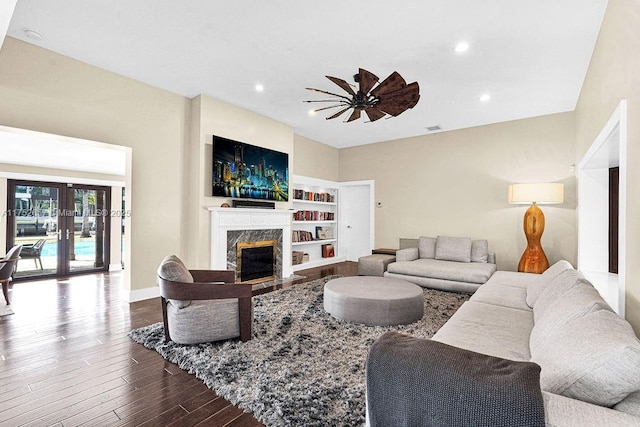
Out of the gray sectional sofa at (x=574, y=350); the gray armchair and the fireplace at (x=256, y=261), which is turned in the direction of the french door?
the gray sectional sofa

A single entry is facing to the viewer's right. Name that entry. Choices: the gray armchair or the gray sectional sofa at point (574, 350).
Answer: the gray armchair

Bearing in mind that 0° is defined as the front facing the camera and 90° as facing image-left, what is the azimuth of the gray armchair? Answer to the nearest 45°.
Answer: approximately 270°

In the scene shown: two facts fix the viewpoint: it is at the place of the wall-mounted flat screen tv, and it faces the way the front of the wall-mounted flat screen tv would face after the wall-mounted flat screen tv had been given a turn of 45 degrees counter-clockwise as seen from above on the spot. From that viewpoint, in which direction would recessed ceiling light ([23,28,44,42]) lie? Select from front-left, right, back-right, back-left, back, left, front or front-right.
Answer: back-right

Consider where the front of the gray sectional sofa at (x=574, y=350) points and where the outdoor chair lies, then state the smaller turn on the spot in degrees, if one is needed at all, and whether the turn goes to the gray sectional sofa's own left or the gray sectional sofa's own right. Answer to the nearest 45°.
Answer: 0° — it already faces it

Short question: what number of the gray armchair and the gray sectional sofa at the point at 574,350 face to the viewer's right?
1

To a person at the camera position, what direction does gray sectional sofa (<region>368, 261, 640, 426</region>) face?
facing to the left of the viewer

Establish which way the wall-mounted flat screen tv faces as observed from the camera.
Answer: facing the viewer and to the right of the viewer

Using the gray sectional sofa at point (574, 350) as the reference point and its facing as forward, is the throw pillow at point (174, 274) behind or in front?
in front

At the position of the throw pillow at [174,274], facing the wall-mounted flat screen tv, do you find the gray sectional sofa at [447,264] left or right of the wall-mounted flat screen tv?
right

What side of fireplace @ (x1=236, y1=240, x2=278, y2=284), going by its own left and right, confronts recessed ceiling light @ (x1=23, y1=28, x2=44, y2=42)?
right

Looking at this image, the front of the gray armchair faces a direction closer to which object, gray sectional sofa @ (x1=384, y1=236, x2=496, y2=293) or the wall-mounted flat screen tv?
the gray sectional sofa

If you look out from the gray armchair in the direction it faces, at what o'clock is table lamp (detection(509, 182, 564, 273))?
The table lamp is roughly at 12 o'clock from the gray armchair.

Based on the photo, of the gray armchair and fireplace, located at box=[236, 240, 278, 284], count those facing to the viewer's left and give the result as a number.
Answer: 0
